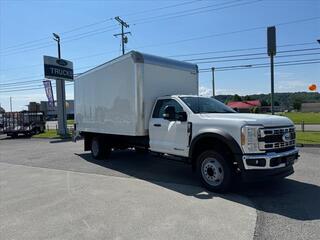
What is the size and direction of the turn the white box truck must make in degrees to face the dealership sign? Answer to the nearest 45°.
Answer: approximately 180°

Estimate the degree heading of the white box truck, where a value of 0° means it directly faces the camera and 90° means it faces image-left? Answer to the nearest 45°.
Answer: approximately 315°
